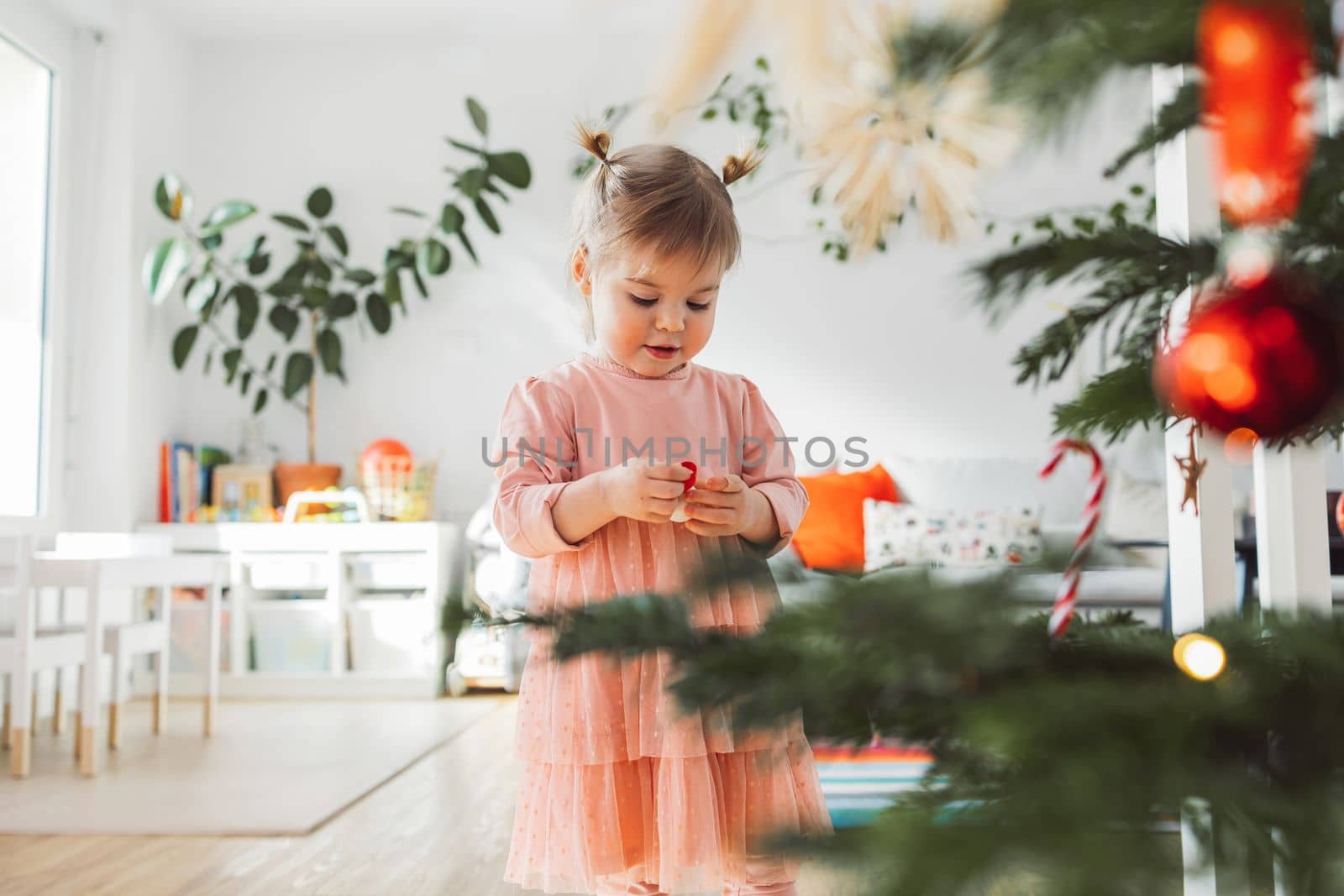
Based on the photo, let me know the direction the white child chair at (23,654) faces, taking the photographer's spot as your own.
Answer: facing away from the viewer and to the right of the viewer

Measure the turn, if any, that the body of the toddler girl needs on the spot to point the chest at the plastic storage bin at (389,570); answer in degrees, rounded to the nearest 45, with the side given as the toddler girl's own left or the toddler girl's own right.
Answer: approximately 180°

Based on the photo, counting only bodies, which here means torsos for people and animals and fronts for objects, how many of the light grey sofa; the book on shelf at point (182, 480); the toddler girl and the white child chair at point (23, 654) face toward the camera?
3

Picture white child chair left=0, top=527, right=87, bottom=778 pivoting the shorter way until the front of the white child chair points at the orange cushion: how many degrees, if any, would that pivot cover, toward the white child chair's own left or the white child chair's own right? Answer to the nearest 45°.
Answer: approximately 45° to the white child chair's own right

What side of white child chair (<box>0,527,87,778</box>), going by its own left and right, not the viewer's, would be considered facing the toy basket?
front

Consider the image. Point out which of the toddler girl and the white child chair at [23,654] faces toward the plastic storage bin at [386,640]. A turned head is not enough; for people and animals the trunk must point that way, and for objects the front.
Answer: the white child chair

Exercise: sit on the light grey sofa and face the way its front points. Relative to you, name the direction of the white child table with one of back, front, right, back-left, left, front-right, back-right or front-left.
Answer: front-right

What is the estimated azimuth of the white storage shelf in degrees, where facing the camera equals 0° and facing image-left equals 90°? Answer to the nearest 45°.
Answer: approximately 0°

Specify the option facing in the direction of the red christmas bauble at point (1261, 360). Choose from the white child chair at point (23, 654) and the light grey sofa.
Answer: the light grey sofa
